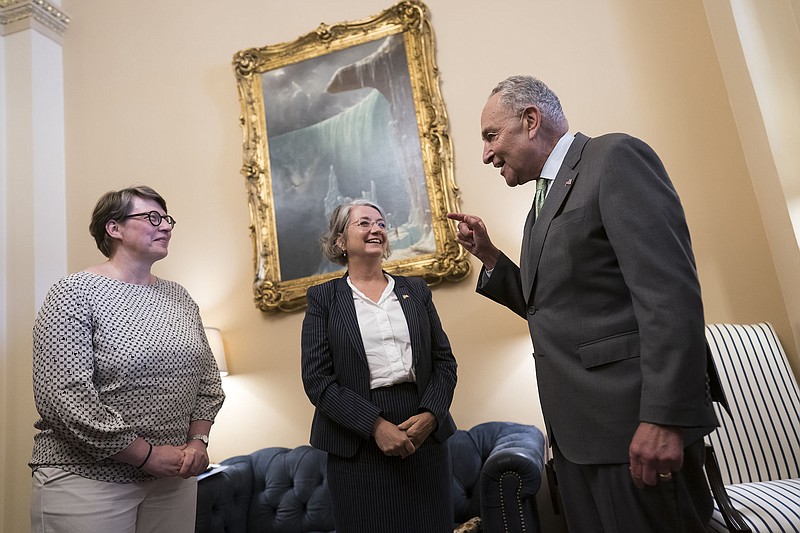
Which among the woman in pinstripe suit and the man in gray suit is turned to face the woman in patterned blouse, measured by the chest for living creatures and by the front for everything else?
the man in gray suit

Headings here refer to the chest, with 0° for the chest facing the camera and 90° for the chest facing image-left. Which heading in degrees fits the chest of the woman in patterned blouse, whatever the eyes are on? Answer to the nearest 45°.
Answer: approximately 315°

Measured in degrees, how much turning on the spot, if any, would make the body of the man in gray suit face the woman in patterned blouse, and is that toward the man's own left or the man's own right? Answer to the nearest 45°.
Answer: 0° — they already face them

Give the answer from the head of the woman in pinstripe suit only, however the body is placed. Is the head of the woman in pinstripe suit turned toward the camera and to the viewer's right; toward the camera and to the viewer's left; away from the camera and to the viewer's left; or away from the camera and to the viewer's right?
toward the camera and to the viewer's right

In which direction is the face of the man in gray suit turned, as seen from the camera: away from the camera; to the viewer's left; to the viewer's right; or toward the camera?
to the viewer's left

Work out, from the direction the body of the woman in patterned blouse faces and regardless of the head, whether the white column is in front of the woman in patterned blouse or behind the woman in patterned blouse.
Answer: behind

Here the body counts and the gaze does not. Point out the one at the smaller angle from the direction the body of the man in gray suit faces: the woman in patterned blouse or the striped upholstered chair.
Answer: the woman in patterned blouse

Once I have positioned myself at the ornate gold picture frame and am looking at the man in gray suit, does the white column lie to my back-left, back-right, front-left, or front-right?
back-right

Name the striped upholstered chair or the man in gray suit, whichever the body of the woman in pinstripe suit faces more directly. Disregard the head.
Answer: the man in gray suit

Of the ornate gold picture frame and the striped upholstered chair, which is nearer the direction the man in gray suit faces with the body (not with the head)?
the ornate gold picture frame

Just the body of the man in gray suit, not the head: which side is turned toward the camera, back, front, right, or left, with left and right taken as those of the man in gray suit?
left
